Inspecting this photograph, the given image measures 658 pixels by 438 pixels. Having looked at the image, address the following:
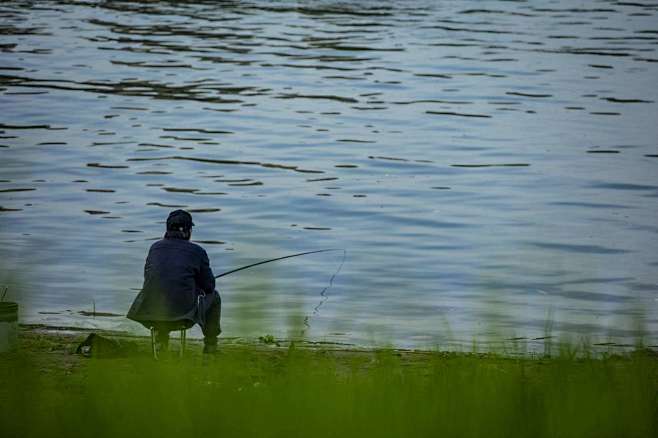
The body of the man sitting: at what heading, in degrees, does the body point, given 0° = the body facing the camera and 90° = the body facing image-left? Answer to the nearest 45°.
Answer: approximately 225°
